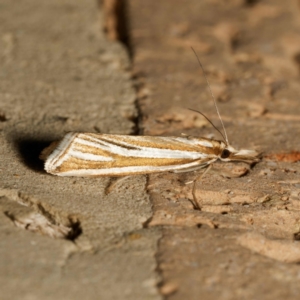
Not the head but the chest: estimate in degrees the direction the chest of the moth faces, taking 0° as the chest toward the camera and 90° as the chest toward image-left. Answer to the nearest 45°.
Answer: approximately 270°
